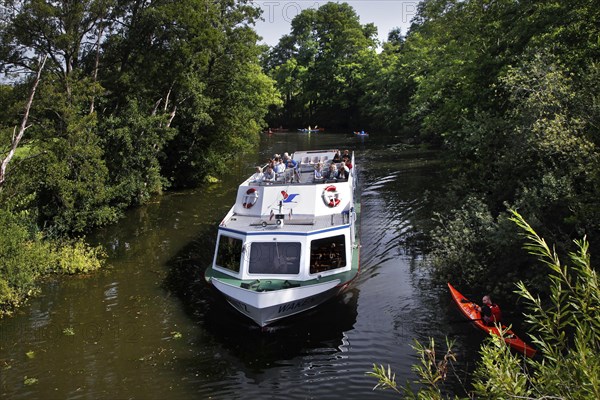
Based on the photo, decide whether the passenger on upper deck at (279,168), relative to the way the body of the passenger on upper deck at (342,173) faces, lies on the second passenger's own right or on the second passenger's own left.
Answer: on the second passenger's own right

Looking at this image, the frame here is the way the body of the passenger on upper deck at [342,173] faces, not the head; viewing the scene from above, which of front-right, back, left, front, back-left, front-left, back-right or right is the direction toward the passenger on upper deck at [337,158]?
back

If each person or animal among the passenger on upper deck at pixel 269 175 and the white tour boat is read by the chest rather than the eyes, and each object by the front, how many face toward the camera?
2

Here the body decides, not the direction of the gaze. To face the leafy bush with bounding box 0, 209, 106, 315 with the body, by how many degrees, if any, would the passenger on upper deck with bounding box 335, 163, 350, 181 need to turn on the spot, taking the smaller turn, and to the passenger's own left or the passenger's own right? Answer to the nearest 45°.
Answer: approximately 45° to the passenger's own right

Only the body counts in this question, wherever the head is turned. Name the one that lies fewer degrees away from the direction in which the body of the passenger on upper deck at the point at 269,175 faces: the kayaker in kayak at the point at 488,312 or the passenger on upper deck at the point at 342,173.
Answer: the kayaker in kayak

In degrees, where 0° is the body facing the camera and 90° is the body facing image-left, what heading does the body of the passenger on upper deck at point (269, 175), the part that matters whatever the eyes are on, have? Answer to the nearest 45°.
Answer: approximately 0°

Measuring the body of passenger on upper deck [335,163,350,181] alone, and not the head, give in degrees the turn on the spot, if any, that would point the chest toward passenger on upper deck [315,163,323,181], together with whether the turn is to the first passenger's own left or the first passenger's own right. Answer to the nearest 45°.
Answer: approximately 90° to the first passenger's own right

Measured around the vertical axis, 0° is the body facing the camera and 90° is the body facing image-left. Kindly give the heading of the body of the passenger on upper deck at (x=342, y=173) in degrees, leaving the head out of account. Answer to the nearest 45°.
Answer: approximately 0°
